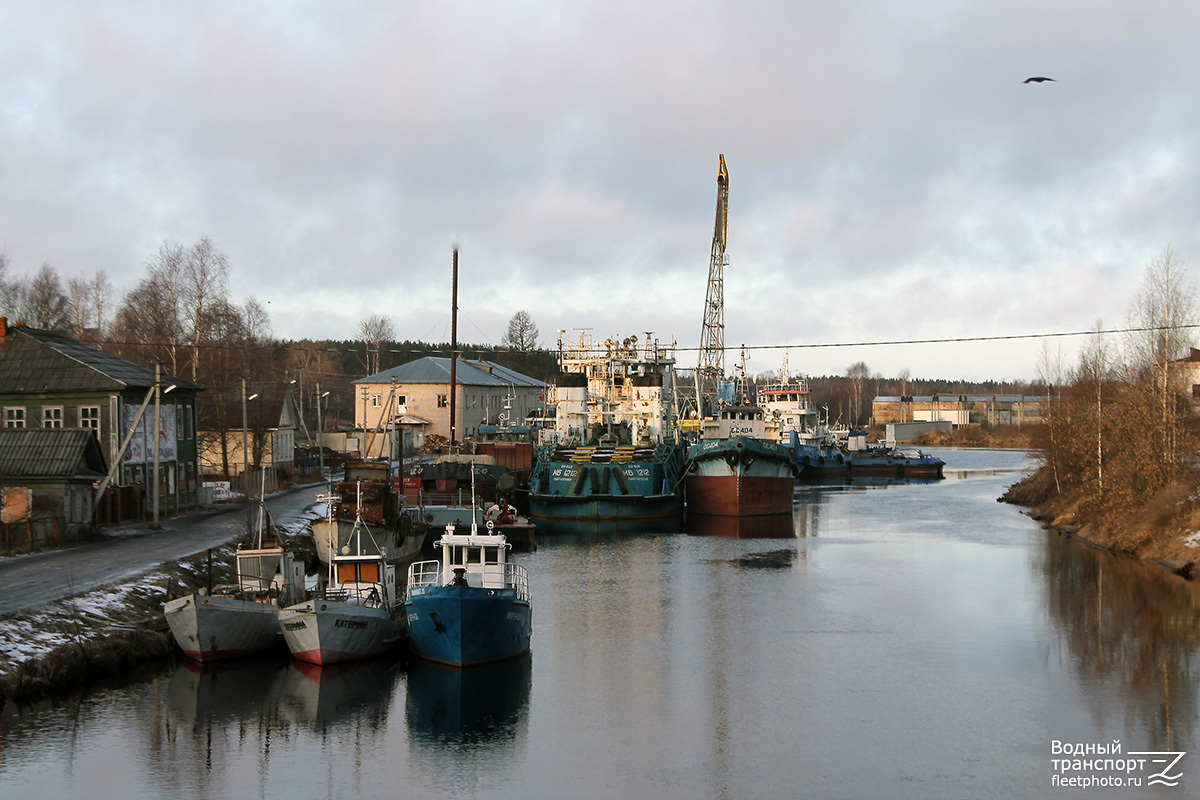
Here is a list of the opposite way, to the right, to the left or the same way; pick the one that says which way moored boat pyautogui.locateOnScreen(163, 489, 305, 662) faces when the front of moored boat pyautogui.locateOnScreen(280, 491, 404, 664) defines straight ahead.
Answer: the same way

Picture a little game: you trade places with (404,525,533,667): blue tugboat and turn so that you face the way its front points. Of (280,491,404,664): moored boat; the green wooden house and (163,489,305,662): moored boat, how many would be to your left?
0

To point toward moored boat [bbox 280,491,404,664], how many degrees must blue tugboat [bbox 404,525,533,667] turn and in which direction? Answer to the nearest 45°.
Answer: approximately 90° to its right

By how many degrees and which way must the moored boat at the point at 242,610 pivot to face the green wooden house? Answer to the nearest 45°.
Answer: approximately 135° to its right

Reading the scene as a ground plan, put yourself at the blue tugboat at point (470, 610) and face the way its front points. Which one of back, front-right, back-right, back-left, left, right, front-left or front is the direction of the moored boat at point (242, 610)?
right

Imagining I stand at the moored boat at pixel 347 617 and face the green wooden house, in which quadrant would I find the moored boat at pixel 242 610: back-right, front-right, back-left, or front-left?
front-left

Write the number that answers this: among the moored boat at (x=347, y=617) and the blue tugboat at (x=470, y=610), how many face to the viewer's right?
0

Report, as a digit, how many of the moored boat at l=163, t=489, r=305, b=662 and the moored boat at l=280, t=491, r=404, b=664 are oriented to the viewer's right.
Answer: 0

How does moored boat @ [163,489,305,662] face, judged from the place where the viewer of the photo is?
facing the viewer and to the left of the viewer

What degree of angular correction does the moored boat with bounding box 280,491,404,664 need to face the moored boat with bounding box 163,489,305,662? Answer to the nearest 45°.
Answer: approximately 45° to its right

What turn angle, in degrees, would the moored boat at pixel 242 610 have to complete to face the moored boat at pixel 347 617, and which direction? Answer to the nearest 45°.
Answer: approximately 135° to its left

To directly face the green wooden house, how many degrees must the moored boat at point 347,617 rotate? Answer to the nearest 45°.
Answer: approximately 90° to its right

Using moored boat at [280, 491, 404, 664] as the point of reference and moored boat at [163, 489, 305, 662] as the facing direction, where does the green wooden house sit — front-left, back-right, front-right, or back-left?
front-right

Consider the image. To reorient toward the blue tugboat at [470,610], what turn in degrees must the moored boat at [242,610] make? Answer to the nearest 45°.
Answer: approximately 135° to its left

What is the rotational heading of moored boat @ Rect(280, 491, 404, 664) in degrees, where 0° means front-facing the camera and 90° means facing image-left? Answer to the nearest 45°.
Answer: approximately 45°

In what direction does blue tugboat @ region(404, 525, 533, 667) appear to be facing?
toward the camera

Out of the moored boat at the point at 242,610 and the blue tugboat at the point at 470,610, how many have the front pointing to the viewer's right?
0
